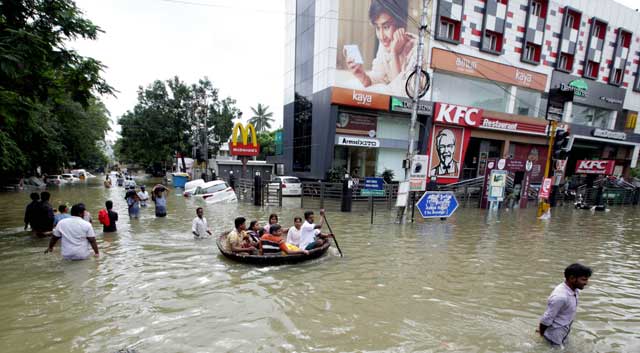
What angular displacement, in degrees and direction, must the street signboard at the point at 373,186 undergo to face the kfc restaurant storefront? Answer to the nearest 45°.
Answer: approximately 135° to its left

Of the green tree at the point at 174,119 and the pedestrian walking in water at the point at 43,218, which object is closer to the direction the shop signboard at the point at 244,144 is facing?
the pedestrian walking in water

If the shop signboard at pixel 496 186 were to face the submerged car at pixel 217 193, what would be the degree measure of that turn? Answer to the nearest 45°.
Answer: approximately 45° to its right
